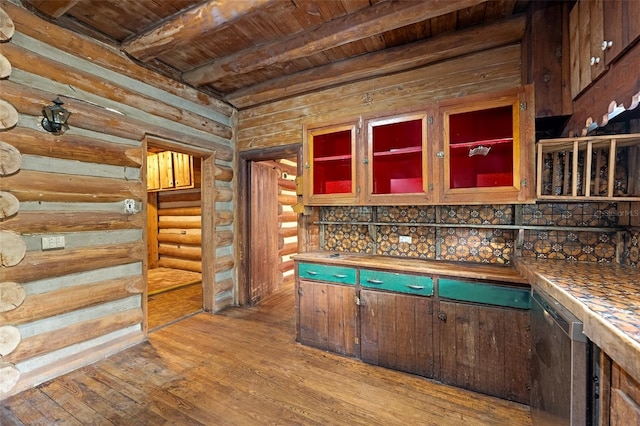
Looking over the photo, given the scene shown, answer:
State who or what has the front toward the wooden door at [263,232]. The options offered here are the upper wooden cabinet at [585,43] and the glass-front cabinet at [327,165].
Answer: the upper wooden cabinet

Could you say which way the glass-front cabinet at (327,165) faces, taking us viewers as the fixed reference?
facing the viewer and to the left of the viewer

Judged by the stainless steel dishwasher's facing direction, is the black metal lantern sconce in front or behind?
in front

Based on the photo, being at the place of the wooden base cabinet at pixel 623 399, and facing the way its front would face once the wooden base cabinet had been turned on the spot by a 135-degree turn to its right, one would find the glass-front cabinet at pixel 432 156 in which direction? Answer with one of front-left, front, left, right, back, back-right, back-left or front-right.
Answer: left

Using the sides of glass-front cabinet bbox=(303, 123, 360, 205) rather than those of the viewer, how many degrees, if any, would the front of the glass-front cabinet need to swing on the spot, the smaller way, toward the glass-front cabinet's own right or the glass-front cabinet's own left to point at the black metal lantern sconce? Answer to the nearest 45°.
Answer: approximately 45° to the glass-front cabinet's own right

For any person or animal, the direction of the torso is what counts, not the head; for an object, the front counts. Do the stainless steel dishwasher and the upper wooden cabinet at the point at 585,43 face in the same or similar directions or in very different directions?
same or similar directions

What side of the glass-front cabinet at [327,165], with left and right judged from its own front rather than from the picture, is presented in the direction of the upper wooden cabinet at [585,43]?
left

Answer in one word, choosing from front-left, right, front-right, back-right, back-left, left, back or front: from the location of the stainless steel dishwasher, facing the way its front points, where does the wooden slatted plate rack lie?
right

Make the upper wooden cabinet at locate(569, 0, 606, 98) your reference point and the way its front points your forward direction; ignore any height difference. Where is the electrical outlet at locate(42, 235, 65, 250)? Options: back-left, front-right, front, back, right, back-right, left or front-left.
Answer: front-left

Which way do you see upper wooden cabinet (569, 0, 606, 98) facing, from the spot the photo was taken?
facing to the left of the viewer

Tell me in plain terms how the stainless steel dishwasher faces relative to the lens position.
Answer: facing to the left of the viewer

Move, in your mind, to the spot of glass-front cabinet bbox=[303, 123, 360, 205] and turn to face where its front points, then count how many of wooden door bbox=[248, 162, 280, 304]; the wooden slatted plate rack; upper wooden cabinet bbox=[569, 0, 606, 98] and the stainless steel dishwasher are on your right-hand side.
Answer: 1

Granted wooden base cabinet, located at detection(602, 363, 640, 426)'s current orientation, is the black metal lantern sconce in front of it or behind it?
in front

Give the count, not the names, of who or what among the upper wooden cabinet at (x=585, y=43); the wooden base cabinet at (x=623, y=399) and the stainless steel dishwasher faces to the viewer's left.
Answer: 3

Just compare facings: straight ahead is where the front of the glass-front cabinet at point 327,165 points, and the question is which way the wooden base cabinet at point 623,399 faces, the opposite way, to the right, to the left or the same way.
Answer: to the right

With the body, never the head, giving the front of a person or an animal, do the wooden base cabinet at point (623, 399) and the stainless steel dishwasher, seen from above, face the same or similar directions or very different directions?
same or similar directions
